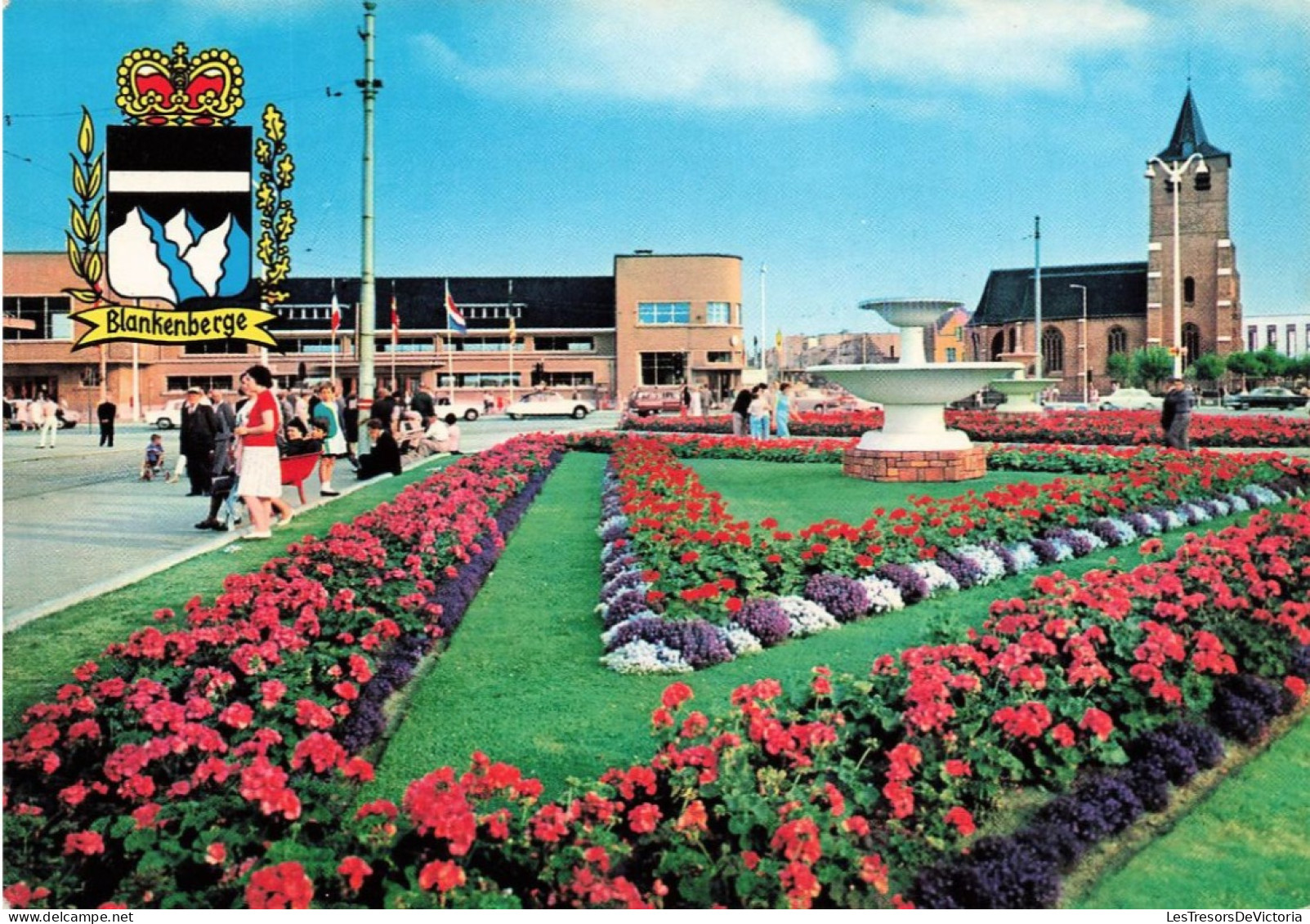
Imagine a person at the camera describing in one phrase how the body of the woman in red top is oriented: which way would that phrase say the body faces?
to the viewer's left

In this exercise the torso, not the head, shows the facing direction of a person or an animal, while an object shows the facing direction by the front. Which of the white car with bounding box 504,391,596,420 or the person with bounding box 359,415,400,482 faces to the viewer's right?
the white car

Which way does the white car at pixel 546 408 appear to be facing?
to the viewer's right

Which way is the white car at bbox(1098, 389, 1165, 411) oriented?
to the viewer's left

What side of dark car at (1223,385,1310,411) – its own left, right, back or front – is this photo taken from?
left
